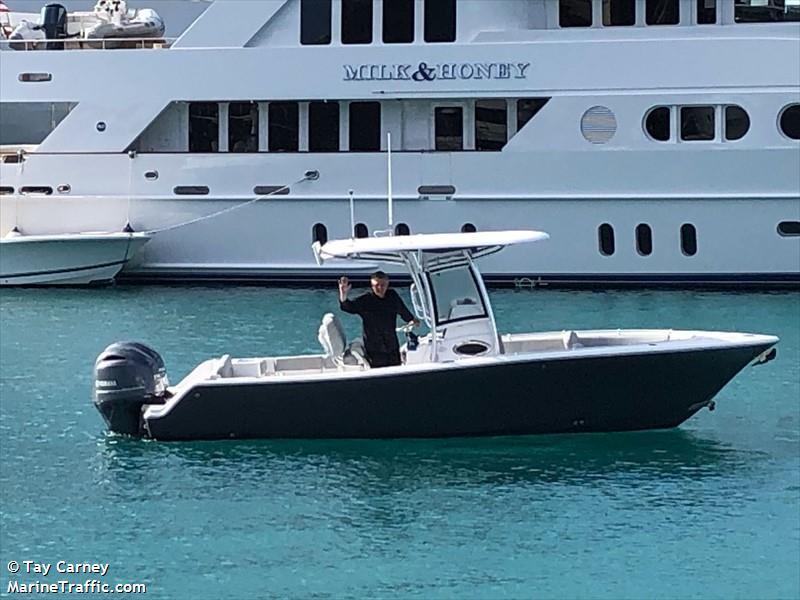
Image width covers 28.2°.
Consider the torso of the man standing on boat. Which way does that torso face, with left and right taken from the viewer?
facing the viewer

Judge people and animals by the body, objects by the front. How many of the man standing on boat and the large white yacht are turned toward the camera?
1

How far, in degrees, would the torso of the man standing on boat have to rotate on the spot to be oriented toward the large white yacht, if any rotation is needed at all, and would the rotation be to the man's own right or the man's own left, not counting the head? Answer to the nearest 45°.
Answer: approximately 180°

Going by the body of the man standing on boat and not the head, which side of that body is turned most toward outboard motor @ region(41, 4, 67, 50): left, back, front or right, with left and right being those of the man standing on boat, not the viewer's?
back

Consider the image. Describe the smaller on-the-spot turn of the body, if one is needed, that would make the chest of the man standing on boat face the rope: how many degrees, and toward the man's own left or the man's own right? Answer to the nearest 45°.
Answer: approximately 180°
